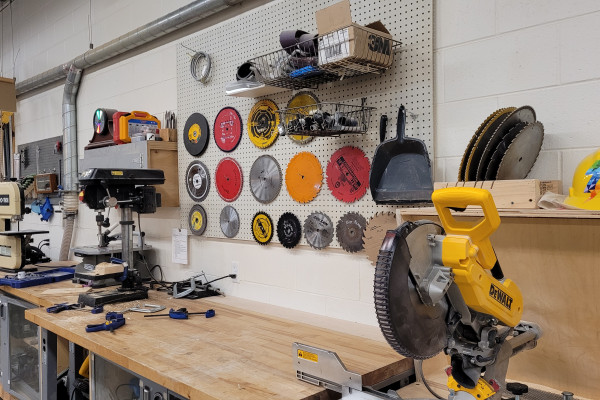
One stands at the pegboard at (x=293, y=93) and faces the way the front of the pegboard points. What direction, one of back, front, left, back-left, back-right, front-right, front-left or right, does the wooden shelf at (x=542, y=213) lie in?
left

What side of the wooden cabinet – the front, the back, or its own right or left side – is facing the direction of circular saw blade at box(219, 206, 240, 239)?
left

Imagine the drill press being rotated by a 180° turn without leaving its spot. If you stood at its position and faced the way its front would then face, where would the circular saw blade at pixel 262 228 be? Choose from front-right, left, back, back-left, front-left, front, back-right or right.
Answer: right

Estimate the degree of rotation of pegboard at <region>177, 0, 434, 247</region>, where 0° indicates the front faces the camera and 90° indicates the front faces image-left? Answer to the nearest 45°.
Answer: approximately 45°

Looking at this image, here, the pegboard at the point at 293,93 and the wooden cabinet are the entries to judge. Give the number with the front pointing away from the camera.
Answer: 0

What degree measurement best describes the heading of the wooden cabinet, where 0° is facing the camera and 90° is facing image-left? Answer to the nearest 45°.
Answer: approximately 45°

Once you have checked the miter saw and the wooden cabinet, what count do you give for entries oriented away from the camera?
0

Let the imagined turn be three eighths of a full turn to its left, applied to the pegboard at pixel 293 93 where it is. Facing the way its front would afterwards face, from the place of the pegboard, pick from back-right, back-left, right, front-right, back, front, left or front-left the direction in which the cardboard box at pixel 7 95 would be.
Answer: back-left

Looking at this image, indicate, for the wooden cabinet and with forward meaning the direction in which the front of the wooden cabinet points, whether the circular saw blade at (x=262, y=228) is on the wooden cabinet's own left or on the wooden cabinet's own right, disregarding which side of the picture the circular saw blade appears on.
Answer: on the wooden cabinet's own left

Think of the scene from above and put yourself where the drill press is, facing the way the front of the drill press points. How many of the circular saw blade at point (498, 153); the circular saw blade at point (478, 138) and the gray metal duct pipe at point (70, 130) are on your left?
2

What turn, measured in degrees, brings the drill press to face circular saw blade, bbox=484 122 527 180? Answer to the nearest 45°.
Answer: approximately 90° to its left

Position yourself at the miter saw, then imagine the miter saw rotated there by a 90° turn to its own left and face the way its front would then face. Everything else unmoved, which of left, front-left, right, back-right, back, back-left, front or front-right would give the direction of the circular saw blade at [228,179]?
back
